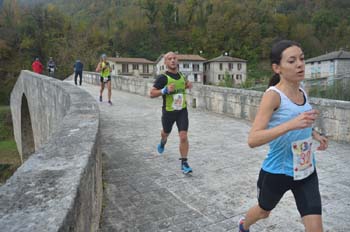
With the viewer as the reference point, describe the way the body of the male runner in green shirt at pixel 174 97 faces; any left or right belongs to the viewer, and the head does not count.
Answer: facing the viewer and to the right of the viewer

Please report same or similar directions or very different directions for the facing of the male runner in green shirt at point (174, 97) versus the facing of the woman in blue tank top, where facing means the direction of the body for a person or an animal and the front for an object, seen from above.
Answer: same or similar directions

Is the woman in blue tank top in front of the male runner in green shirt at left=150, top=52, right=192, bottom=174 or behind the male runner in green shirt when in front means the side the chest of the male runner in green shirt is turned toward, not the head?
in front

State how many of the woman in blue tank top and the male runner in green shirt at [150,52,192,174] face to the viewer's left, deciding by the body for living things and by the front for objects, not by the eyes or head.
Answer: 0

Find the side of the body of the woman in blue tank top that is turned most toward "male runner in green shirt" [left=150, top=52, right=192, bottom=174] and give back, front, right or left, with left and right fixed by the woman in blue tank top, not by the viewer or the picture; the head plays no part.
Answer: back

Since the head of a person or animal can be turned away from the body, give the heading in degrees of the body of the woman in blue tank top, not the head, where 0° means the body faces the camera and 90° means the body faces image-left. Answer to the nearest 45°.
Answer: approximately 315°
